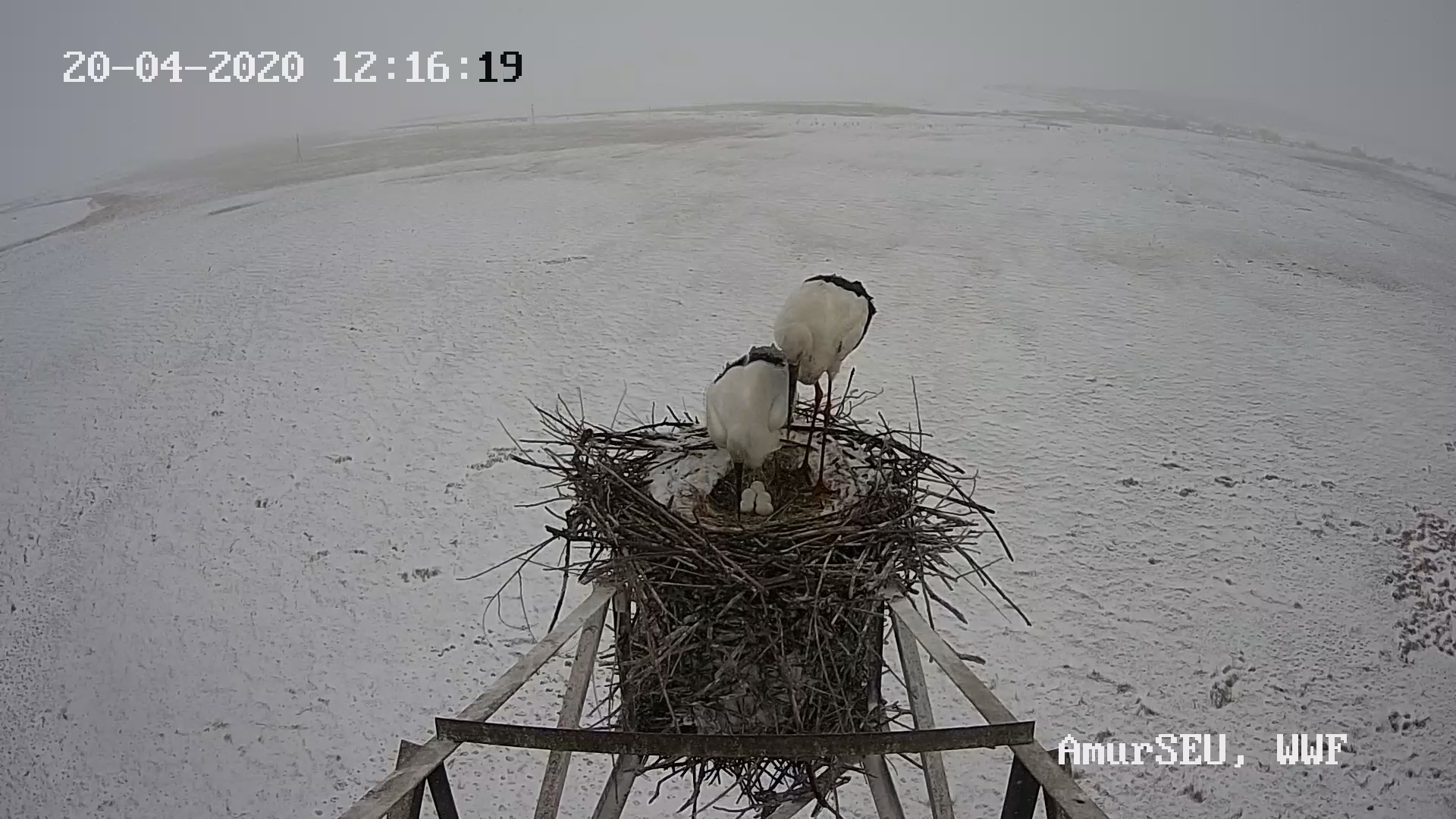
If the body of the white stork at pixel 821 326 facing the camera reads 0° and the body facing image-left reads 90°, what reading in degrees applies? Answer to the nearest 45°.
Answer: approximately 45°

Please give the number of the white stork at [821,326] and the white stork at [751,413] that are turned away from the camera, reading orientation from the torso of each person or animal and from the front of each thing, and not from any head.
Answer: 0
